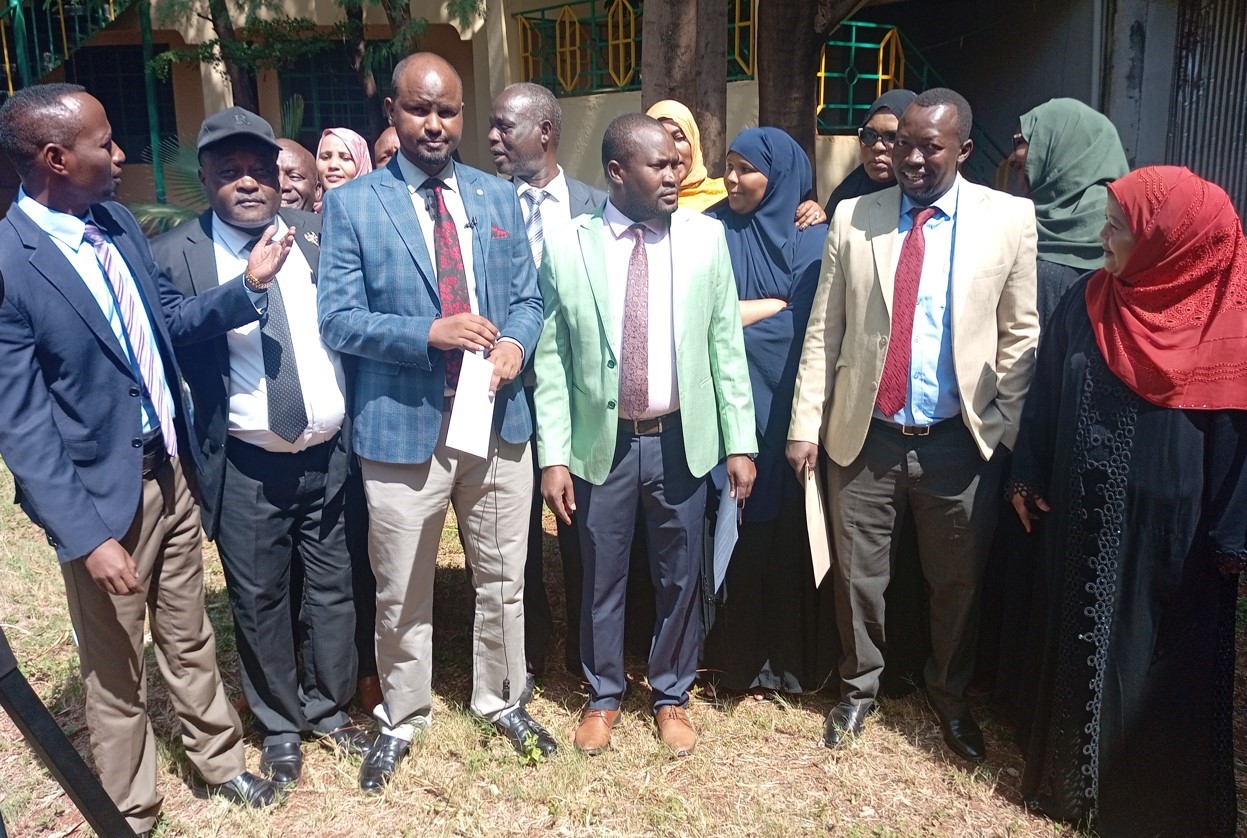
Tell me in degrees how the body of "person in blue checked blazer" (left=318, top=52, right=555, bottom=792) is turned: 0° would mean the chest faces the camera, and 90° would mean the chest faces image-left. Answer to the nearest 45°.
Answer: approximately 0°

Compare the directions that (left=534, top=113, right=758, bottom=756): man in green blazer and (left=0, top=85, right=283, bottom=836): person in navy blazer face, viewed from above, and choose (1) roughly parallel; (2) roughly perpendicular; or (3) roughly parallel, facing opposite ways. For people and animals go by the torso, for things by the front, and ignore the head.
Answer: roughly perpendicular

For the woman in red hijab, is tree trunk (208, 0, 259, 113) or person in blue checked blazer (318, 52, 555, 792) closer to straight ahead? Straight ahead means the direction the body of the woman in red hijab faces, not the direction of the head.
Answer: the person in blue checked blazer

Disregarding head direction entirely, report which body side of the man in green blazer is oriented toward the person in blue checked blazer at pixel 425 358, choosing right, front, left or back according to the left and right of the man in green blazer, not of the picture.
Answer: right

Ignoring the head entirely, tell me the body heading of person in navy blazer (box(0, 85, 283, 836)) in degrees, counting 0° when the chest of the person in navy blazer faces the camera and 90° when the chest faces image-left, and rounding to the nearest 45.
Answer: approximately 315°

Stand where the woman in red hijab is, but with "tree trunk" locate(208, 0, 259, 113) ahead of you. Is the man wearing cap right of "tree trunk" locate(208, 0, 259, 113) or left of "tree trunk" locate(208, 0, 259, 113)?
left

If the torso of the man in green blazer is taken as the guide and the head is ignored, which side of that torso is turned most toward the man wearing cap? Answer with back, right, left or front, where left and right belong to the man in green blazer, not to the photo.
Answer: right

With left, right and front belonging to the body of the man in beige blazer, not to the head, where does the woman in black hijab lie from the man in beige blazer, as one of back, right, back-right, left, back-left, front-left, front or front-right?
back

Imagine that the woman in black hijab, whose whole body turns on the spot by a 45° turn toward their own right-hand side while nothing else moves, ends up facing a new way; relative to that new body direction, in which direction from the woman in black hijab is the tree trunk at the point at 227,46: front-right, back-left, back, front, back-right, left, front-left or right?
right

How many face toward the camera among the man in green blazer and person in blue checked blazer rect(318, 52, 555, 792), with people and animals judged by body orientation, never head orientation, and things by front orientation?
2

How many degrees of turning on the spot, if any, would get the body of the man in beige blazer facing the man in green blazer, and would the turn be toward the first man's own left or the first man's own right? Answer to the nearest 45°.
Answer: approximately 90° to the first man's own right

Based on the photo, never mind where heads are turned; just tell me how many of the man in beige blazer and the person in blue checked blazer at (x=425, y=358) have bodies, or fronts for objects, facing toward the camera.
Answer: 2
